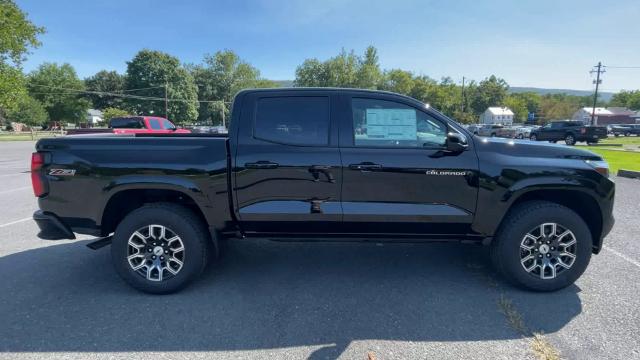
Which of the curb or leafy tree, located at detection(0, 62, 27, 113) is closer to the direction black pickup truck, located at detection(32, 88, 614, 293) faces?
the curb

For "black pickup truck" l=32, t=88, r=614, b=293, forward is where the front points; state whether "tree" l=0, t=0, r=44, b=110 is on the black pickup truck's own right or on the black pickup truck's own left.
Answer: on the black pickup truck's own left

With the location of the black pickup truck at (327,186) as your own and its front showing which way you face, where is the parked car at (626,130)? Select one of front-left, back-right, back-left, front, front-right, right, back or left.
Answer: front-left

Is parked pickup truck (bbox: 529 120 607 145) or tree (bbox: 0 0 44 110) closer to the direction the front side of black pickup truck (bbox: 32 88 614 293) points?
the parked pickup truck

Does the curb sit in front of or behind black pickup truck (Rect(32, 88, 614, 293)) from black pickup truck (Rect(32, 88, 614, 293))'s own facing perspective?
in front

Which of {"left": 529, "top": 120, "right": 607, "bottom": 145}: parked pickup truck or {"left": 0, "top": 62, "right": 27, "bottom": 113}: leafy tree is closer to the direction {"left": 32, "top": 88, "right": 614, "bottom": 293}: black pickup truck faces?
the parked pickup truck

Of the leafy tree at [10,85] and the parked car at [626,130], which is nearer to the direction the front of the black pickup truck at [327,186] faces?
the parked car

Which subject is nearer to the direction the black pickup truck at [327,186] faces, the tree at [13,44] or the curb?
the curb

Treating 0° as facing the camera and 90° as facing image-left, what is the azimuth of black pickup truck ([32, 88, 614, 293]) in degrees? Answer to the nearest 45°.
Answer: approximately 270°

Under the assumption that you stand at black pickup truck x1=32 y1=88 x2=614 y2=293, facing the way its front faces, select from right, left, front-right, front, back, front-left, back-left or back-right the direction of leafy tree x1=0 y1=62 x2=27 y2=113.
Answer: back-left

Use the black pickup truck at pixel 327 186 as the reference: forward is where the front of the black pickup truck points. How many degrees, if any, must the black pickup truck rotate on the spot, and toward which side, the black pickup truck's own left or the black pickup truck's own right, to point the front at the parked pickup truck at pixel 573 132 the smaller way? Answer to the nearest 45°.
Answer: approximately 45° to the black pickup truck's own left
